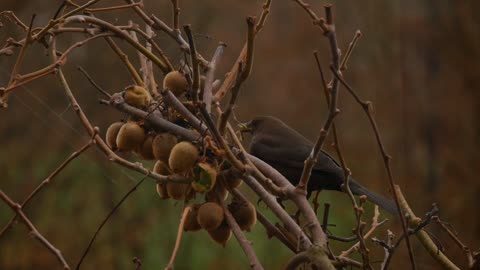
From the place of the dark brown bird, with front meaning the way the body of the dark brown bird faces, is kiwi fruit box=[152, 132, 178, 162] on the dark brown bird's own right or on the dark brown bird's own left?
on the dark brown bird's own left

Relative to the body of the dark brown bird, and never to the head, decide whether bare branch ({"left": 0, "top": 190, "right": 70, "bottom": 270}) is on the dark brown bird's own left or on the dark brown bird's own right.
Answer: on the dark brown bird's own left

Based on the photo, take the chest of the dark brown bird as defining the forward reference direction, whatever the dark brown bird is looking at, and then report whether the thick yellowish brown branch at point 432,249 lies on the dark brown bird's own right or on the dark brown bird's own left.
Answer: on the dark brown bird's own left

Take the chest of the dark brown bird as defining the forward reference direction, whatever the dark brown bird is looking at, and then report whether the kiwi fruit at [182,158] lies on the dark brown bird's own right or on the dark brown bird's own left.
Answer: on the dark brown bird's own left

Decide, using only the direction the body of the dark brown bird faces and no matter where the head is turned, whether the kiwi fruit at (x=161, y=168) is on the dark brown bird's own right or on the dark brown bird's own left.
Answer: on the dark brown bird's own left

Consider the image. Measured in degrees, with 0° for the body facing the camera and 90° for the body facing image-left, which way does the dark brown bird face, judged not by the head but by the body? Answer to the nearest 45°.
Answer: approximately 90°
